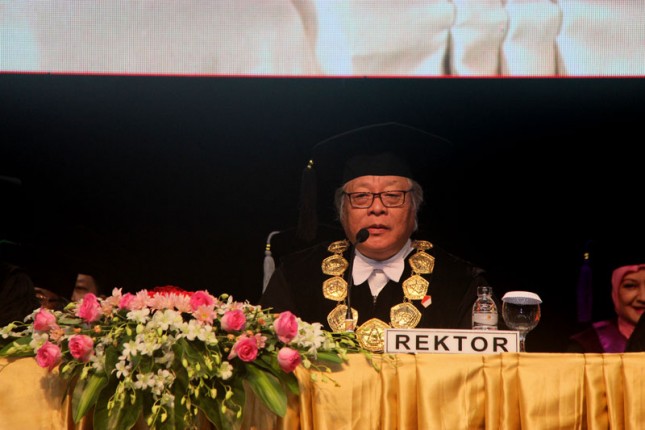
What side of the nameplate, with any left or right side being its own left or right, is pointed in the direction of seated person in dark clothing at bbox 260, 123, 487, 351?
back

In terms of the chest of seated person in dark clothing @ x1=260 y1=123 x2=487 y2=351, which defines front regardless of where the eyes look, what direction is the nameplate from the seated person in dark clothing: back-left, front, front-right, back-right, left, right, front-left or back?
front

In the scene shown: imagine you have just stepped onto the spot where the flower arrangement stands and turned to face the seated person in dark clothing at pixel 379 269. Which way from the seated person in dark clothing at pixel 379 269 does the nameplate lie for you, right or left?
right

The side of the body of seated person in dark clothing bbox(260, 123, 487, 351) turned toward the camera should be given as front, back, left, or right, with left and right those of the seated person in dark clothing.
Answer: front

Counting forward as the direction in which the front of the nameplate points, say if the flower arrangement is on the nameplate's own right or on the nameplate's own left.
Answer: on the nameplate's own right

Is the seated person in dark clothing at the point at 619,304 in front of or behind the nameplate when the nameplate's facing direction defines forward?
behind

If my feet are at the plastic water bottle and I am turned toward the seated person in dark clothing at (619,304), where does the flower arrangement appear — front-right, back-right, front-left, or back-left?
back-left

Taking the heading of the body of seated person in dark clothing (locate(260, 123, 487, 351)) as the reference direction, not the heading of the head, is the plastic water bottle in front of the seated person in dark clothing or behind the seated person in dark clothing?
in front

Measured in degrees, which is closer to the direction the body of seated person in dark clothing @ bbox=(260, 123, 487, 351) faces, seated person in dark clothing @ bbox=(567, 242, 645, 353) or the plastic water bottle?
the plastic water bottle

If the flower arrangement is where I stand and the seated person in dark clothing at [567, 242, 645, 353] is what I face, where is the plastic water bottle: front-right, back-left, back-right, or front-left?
front-right
